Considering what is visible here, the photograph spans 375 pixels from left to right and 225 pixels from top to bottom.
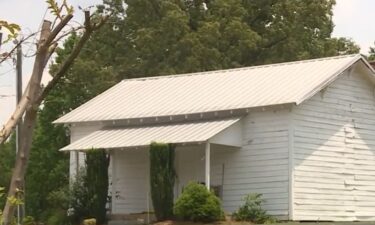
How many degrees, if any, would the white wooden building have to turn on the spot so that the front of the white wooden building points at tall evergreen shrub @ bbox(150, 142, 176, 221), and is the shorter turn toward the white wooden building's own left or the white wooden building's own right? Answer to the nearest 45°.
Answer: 0° — it already faces it

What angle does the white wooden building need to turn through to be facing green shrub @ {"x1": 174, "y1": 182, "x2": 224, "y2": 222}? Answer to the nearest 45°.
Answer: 0° — it already faces it

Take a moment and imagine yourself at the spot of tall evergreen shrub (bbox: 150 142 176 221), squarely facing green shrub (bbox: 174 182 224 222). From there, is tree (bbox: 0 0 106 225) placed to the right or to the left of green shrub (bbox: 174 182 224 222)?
right

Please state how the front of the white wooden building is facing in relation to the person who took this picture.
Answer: facing the viewer and to the left of the viewer

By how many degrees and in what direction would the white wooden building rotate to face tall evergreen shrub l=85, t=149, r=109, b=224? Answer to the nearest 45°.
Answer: approximately 45° to its right
